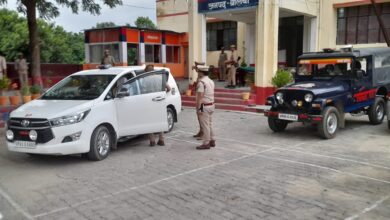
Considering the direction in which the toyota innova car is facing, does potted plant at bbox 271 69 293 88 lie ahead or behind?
behind

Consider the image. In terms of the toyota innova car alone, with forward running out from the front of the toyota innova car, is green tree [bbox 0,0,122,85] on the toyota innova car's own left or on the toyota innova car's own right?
on the toyota innova car's own right

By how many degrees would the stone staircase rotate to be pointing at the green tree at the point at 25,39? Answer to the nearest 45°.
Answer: approximately 135° to its right

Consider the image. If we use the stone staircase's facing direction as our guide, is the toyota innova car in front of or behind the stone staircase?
in front

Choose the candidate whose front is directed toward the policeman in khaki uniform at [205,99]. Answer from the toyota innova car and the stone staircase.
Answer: the stone staircase

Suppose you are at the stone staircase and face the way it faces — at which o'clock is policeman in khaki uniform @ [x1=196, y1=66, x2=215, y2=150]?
The policeman in khaki uniform is roughly at 12 o'clock from the stone staircase.

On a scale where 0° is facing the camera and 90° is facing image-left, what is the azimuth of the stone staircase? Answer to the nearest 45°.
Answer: approximately 0°

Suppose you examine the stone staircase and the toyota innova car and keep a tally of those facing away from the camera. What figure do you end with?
0

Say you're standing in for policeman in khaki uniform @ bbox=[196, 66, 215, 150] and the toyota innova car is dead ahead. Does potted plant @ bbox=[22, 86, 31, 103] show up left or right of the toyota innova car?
right

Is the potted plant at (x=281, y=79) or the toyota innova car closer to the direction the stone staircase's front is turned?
the toyota innova car

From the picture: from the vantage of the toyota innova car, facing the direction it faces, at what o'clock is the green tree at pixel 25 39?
The green tree is roughly at 4 o'clock from the toyota innova car.

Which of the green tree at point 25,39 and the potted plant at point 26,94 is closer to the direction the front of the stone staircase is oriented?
the potted plant

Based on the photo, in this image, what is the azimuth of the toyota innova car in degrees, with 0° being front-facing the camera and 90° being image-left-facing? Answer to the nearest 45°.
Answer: approximately 45°
